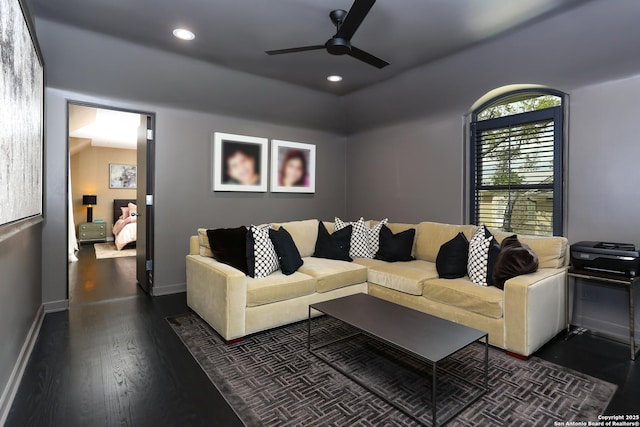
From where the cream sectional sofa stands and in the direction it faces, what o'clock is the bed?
The bed is roughly at 4 o'clock from the cream sectional sofa.

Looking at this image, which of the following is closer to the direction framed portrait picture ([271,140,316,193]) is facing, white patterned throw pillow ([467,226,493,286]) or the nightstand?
the white patterned throw pillow

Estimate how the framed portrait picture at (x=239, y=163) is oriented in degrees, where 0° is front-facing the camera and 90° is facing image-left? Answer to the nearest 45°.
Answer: approximately 315°

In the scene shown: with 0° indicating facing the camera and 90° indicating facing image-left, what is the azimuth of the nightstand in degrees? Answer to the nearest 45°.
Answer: approximately 0°

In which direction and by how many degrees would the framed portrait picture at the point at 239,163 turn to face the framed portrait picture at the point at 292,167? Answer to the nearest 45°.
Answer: approximately 90° to its left

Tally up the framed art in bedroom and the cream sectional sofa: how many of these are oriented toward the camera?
2

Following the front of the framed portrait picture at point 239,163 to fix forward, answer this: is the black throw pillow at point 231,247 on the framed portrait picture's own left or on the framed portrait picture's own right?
on the framed portrait picture's own right

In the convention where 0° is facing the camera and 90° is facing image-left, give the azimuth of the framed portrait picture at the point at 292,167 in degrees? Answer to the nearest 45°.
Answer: approximately 315°

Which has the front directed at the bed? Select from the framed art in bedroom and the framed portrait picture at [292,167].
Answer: the framed art in bedroom

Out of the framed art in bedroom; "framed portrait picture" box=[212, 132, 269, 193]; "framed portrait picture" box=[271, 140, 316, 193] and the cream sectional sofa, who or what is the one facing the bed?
the framed art in bedroom

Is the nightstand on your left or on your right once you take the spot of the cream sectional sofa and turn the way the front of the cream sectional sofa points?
on your right

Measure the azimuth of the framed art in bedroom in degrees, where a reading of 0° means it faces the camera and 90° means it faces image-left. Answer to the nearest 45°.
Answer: approximately 0°
